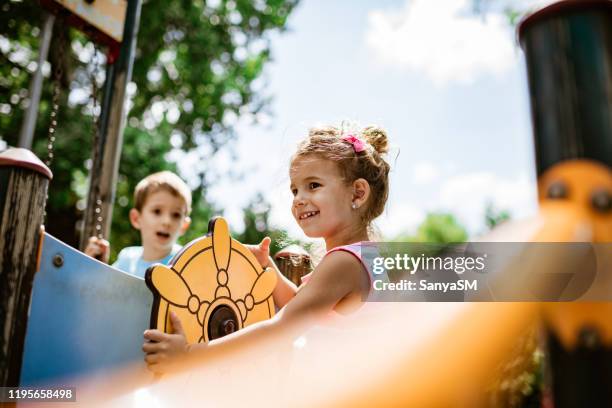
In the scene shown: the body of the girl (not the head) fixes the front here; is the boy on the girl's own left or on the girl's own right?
on the girl's own right

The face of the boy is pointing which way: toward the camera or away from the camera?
toward the camera

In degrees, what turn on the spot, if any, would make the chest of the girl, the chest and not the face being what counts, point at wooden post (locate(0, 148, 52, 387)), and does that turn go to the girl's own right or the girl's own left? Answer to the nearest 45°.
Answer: approximately 45° to the girl's own left

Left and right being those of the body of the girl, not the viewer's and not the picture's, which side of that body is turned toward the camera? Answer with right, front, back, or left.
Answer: left

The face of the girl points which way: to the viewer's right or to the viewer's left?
to the viewer's left
